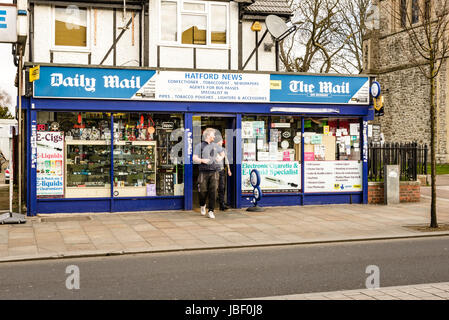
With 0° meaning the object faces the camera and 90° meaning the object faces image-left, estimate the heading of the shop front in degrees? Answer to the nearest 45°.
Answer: approximately 0°

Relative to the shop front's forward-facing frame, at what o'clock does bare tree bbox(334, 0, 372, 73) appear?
The bare tree is roughly at 7 o'clock from the shop front.

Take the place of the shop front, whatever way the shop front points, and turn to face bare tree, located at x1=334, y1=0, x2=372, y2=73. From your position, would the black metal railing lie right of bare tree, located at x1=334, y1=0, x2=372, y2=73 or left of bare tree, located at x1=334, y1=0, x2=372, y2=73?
right

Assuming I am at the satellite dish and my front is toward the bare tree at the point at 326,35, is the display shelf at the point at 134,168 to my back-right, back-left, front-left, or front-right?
back-left

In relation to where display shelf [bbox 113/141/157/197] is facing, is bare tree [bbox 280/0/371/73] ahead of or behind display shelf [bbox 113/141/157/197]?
behind

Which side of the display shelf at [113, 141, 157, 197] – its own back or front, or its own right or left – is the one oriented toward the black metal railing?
left
